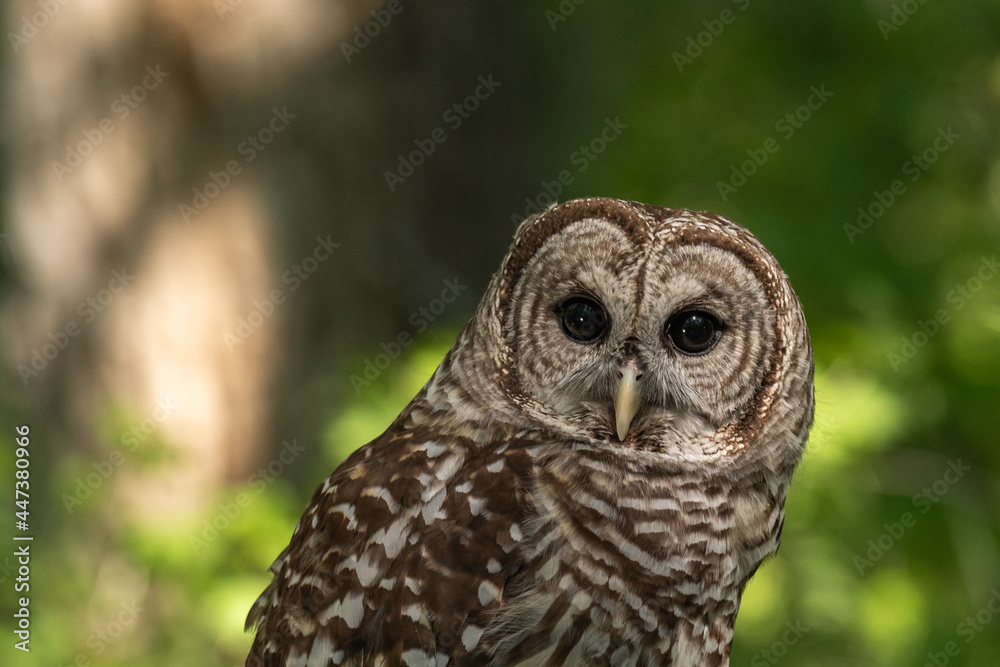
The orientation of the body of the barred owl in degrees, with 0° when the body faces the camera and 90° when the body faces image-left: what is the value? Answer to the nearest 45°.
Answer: approximately 315°
